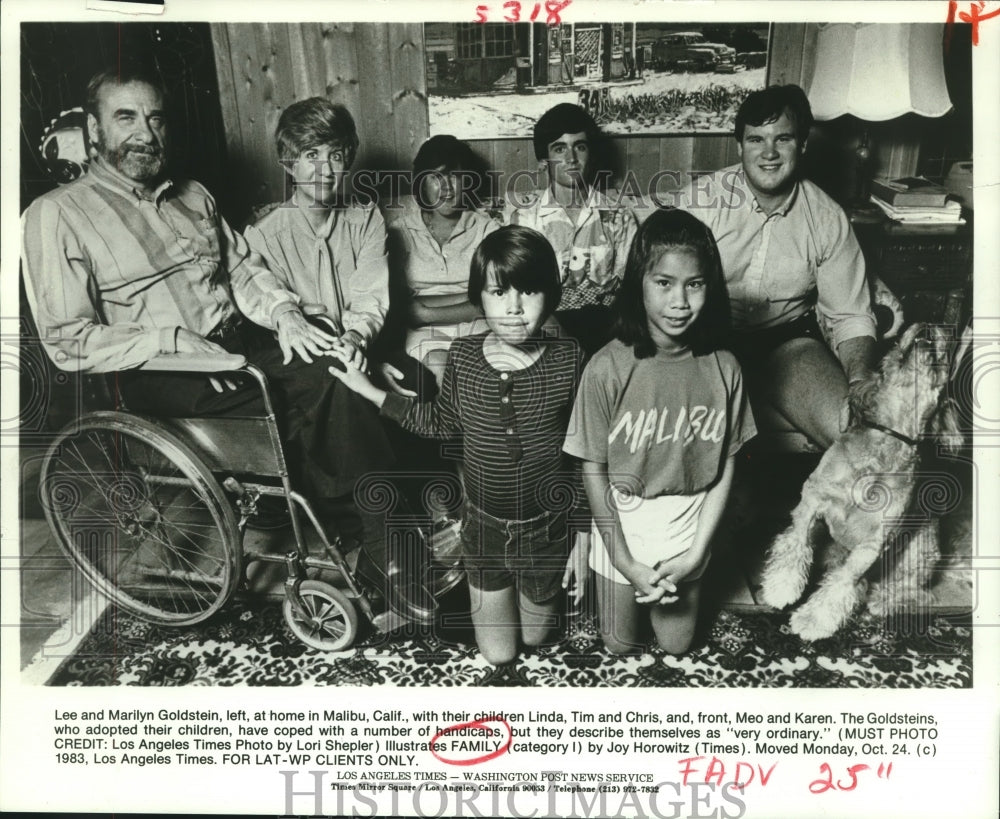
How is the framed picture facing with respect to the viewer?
toward the camera

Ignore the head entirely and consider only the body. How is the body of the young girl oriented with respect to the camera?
toward the camera

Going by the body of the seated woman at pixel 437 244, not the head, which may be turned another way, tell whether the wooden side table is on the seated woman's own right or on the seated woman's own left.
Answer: on the seated woman's own left

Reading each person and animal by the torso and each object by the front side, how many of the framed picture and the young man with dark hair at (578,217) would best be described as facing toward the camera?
2

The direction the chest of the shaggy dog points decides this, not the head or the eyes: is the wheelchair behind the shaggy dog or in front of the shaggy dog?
in front

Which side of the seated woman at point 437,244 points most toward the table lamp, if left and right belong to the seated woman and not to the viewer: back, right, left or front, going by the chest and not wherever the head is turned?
left

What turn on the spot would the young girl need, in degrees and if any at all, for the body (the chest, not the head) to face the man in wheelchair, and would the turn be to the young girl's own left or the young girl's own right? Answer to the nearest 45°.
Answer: approximately 90° to the young girl's own right

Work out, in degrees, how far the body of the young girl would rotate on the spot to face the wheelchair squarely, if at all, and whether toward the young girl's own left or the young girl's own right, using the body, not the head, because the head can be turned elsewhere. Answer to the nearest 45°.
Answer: approximately 90° to the young girl's own right
